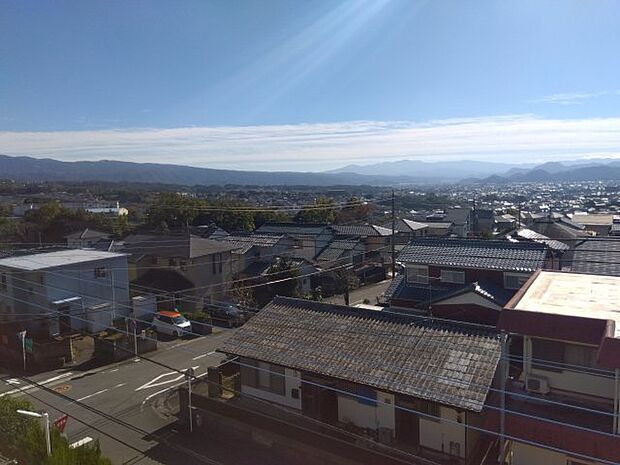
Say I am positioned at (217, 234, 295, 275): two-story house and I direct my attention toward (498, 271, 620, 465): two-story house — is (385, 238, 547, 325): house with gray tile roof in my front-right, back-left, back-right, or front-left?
front-left

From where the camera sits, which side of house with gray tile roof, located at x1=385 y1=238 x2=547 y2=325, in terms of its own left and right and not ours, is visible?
front

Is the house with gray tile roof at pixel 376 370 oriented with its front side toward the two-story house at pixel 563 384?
no

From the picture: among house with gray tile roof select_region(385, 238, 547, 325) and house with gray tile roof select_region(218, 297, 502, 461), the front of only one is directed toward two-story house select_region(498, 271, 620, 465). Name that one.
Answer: house with gray tile roof select_region(385, 238, 547, 325)

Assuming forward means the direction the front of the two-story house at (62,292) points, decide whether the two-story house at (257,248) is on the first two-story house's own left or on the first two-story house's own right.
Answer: on the first two-story house's own left

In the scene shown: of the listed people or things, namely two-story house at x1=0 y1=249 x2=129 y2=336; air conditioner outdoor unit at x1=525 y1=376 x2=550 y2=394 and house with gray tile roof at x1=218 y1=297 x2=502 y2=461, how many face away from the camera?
0

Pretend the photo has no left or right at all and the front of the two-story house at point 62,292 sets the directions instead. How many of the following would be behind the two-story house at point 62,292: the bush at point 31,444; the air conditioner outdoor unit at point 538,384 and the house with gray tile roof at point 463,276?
0

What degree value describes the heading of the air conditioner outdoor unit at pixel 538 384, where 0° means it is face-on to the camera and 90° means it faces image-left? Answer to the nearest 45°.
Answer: approximately 45°

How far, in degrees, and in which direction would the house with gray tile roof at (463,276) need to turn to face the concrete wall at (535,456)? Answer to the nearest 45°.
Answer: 0° — it already faces it

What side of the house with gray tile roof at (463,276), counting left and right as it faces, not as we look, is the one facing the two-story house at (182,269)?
right

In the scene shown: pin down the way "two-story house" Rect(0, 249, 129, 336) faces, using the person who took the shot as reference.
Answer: facing the viewer and to the right of the viewer

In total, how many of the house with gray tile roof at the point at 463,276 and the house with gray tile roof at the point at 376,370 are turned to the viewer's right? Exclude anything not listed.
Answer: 0

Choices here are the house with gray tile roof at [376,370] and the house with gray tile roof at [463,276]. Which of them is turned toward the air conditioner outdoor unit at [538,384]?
the house with gray tile roof at [463,276]

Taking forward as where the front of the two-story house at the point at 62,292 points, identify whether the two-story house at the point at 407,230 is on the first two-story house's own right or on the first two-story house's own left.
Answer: on the first two-story house's own left

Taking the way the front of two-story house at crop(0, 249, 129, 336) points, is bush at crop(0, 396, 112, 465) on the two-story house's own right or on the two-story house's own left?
on the two-story house's own right

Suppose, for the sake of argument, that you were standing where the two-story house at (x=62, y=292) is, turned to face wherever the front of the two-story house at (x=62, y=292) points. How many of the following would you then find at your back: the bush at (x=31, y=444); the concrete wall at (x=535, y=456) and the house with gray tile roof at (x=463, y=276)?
0

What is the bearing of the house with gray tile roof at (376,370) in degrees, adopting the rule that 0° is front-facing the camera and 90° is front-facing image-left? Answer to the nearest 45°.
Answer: approximately 45°
